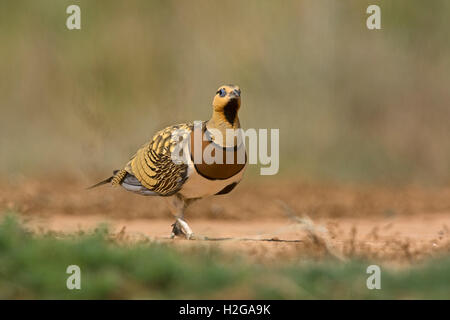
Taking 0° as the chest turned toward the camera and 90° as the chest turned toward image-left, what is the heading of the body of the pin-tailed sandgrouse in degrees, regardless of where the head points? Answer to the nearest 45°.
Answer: approximately 315°
